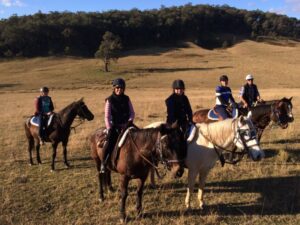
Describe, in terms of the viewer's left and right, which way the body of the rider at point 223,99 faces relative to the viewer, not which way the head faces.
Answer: facing the viewer and to the right of the viewer

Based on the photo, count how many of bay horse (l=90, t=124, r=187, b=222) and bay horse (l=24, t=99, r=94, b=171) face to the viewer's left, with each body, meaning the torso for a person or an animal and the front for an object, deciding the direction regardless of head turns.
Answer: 0

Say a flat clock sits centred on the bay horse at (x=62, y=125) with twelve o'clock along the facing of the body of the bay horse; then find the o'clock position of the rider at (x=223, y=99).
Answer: The rider is roughly at 11 o'clock from the bay horse.

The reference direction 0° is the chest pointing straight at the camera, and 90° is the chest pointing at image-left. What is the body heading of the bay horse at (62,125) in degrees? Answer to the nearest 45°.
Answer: approximately 315°

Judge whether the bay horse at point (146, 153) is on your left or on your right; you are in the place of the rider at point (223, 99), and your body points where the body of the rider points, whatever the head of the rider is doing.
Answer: on your right

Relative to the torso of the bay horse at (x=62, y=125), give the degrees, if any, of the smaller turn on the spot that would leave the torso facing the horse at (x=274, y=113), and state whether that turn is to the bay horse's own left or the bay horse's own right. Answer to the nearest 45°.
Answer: approximately 45° to the bay horse's own left

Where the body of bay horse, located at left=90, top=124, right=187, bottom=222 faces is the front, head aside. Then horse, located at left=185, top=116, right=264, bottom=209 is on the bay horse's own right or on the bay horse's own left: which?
on the bay horse's own left

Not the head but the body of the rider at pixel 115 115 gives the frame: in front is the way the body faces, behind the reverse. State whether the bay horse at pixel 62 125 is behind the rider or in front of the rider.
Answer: behind

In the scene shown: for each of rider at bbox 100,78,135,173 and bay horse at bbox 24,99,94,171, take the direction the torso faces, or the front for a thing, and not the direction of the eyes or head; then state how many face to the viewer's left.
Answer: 0
